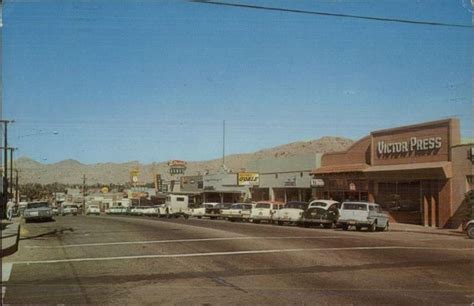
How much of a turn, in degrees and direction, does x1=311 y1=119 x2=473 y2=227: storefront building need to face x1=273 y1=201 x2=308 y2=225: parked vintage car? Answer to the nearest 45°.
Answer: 0° — it already faces it

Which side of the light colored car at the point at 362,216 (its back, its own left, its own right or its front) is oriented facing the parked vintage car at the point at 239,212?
left

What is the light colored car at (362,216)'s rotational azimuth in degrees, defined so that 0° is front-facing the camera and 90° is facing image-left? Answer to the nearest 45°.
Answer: approximately 225°

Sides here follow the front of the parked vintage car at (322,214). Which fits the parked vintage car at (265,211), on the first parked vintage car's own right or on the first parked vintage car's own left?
on the first parked vintage car's own left

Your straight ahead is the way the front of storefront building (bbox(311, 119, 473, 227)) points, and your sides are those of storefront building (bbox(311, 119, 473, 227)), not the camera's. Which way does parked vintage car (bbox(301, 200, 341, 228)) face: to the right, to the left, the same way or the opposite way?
the opposite way

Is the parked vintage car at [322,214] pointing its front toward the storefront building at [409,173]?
yes

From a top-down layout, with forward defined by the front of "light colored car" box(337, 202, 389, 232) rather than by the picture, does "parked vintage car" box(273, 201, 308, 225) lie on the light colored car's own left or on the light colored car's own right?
on the light colored car's own left

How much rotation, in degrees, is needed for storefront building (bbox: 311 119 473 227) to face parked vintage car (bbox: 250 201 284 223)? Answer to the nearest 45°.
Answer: approximately 45° to its right

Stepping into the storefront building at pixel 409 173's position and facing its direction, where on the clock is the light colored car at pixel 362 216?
The light colored car is roughly at 11 o'clock from the storefront building.

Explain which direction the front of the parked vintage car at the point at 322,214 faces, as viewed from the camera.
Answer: facing away from the viewer and to the right of the viewer
